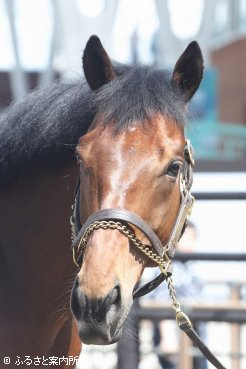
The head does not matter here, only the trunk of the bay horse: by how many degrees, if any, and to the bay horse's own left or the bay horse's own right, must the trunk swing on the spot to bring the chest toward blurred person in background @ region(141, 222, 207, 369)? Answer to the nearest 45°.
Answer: approximately 135° to the bay horse's own left

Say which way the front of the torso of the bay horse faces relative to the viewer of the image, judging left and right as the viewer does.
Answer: facing the viewer and to the right of the viewer
